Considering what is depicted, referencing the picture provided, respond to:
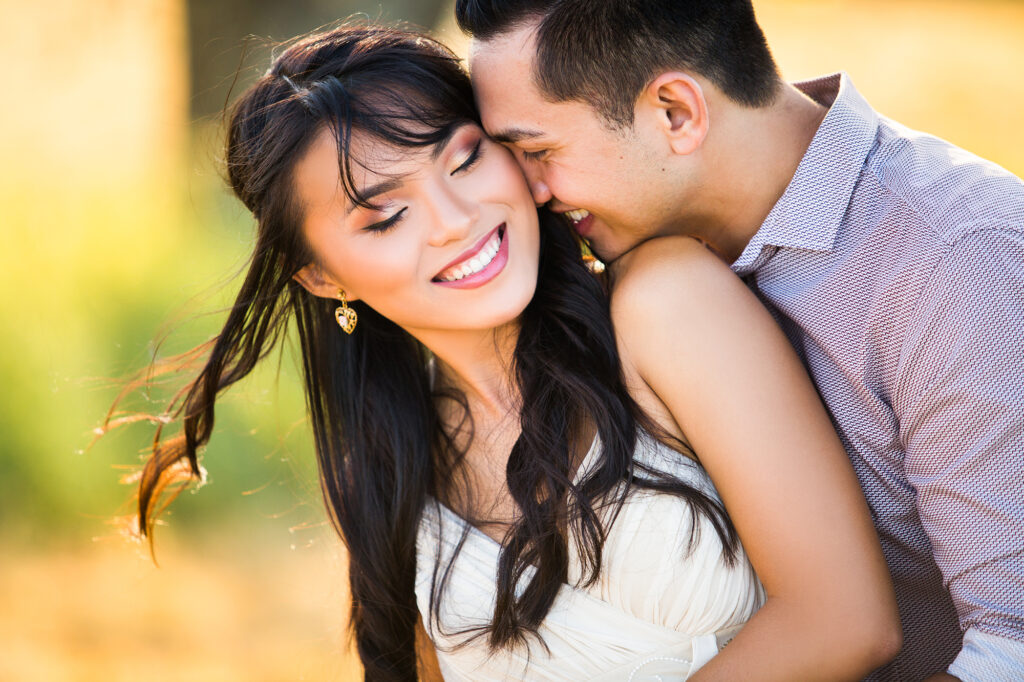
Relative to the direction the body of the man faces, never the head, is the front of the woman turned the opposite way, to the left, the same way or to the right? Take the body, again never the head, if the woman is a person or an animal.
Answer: to the left

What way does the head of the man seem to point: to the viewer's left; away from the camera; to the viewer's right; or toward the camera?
to the viewer's left

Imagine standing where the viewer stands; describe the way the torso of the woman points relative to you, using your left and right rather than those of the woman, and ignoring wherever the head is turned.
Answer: facing the viewer

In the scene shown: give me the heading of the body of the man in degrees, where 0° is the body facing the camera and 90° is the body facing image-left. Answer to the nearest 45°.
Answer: approximately 90°
